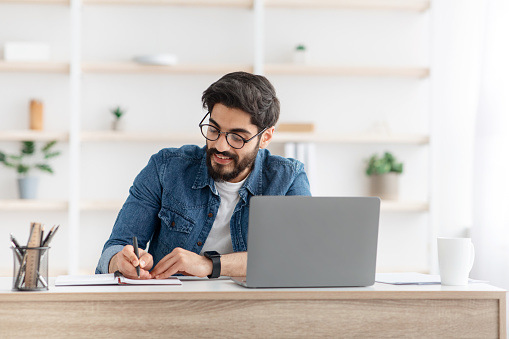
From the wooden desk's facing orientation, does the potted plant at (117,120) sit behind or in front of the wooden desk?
in front

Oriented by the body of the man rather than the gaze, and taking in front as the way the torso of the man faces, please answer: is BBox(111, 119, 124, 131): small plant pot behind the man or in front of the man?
behind

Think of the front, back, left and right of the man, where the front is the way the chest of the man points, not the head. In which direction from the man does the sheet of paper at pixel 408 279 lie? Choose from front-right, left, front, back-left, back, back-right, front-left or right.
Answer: front-left

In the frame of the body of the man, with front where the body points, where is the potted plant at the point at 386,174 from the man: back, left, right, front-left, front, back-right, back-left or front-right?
back-left

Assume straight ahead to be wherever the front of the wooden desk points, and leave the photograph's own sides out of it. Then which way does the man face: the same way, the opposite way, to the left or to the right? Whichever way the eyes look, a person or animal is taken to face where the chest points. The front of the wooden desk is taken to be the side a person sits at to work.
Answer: the opposite way

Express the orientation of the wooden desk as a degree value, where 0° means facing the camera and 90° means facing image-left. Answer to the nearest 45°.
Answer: approximately 180°

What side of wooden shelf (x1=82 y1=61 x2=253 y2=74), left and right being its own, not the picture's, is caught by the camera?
front

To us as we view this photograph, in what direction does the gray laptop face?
facing away from the viewer

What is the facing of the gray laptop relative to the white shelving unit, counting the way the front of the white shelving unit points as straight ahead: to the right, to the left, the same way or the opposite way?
the opposite way

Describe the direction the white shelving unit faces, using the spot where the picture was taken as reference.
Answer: facing the viewer

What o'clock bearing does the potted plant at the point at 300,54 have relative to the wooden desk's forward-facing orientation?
The potted plant is roughly at 12 o'clock from the wooden desk.

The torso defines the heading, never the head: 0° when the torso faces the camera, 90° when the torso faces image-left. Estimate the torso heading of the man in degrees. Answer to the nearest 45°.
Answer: approximately 0°

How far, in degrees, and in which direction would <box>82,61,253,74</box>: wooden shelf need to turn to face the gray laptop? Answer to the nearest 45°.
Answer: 0° — it already faces it

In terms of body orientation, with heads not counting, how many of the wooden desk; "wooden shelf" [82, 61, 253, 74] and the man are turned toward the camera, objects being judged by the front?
2

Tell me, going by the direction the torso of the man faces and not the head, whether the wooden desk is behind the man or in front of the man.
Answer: in front

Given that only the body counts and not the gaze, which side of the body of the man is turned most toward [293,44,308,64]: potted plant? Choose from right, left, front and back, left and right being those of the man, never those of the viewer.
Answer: back

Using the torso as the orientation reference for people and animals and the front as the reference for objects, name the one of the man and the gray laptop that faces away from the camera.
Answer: the gray laptop

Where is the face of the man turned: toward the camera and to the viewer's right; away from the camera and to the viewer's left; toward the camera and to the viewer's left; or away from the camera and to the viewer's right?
toward the camera and to the viewer's left

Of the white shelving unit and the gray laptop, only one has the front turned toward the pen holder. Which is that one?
the white shelving unit
